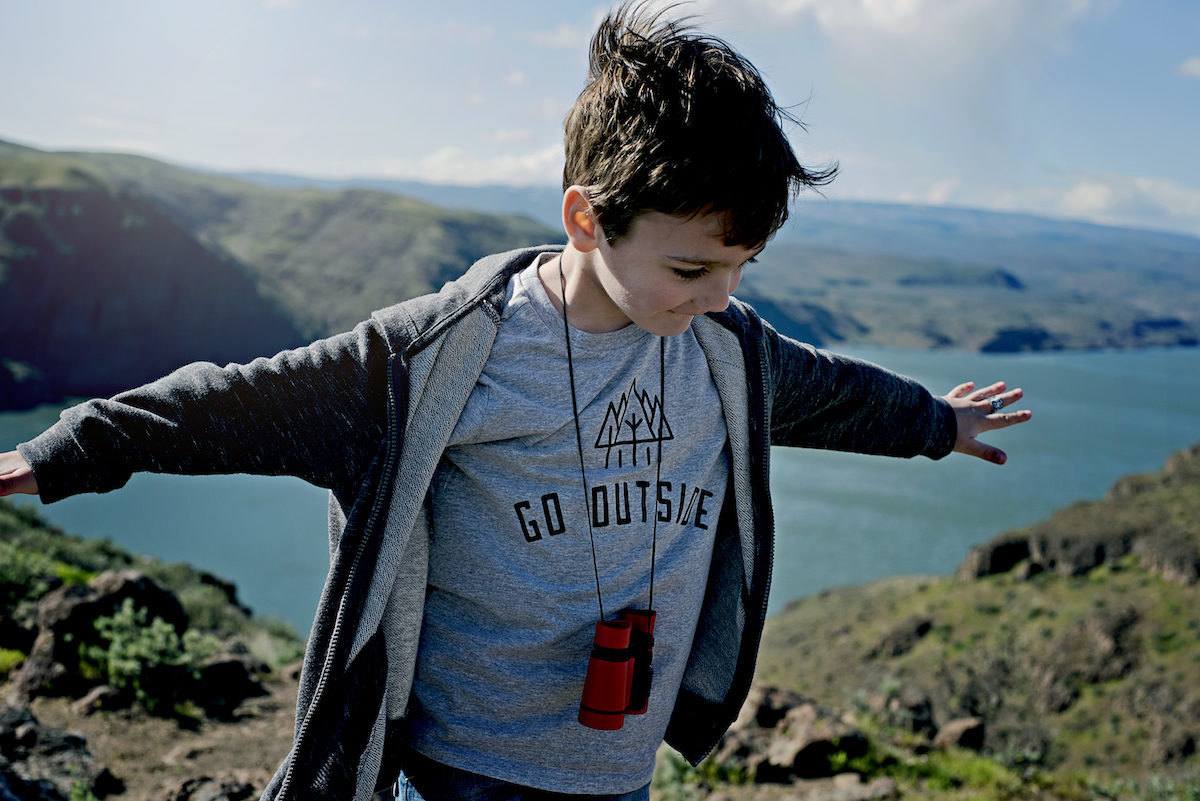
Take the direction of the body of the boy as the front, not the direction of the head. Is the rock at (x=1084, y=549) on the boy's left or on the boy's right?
on the boy's left

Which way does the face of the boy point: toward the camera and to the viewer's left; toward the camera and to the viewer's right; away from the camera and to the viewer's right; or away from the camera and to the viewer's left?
toward the camera and to the viewer's right

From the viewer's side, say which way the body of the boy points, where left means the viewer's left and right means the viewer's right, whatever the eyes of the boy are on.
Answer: facing the viewer and to the right of the viewer

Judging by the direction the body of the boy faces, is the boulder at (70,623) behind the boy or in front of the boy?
behind

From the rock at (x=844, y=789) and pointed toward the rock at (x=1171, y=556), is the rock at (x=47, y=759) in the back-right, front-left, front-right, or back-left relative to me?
back-left

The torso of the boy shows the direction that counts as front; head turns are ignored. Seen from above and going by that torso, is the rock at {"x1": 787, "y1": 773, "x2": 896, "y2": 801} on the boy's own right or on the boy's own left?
on the boy's own left

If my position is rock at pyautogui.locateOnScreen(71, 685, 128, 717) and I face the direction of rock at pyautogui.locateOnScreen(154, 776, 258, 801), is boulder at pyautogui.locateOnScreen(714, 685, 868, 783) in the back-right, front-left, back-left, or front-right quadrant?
front-left

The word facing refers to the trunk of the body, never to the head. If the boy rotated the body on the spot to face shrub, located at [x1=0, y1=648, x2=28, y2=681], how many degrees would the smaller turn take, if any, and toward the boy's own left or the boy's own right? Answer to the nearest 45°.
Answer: approximately 180°

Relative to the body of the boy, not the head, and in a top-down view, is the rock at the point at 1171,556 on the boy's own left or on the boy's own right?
on the boy's own left
